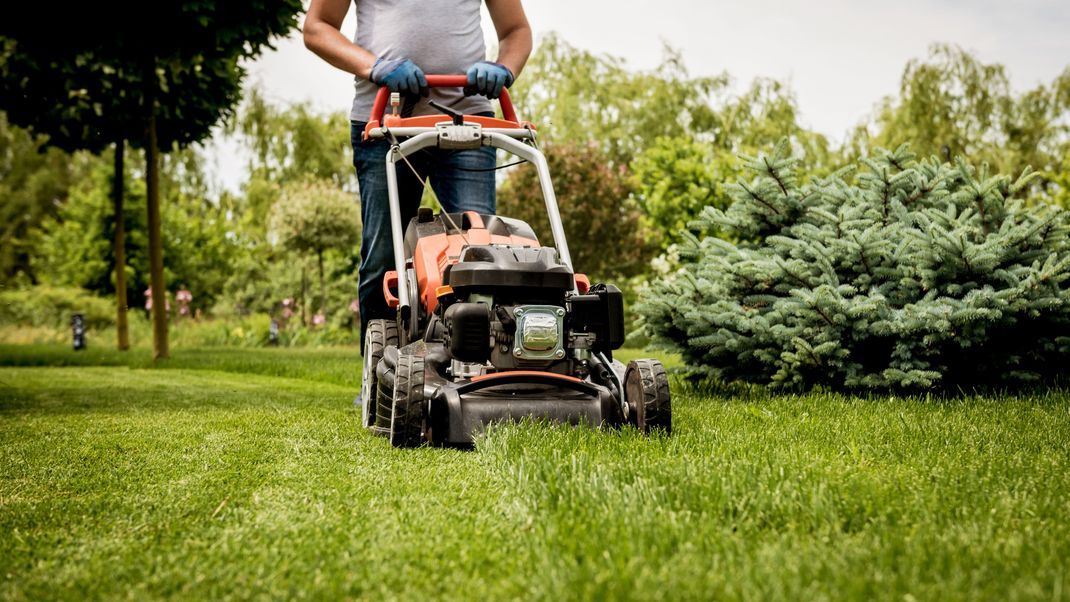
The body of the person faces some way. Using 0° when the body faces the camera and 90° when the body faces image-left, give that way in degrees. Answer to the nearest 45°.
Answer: approximately 0°

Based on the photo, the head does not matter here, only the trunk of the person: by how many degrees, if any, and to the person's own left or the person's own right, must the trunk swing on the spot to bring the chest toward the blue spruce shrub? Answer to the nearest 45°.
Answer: approximately 90° to the person's own left
